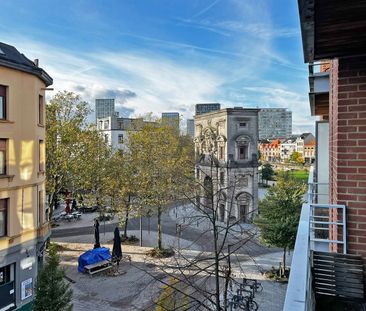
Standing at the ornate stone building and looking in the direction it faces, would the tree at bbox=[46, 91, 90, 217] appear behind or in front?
in front

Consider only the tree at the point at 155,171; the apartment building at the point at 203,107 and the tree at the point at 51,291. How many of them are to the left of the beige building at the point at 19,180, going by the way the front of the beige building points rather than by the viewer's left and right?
2

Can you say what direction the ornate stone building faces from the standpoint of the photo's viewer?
facing the viewer and to the left of the viewer

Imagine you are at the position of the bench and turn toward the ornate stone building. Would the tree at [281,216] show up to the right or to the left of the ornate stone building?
right

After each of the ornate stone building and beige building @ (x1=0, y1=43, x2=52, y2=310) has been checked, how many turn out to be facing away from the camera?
0

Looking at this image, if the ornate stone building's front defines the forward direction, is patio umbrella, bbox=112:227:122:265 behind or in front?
in front

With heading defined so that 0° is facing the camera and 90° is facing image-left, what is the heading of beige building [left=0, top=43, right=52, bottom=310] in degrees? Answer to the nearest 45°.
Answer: approximately 315°

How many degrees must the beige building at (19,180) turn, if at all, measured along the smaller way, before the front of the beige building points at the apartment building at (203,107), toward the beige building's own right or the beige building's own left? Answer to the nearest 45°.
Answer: approximately 90° to the beige building's own left

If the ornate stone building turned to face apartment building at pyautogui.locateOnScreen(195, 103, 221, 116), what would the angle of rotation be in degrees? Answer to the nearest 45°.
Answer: approximately 135° to its right

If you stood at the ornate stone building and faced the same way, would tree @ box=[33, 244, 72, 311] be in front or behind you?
in front

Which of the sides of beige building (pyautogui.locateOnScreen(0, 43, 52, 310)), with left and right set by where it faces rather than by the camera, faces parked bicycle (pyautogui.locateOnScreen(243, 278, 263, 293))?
front

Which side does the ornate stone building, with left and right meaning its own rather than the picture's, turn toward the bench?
front

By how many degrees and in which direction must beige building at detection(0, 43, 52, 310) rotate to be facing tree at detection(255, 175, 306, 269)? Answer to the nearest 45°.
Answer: approximately 45° to its left

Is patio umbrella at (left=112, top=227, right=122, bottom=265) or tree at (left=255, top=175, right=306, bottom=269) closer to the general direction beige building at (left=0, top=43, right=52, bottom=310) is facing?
the tree
